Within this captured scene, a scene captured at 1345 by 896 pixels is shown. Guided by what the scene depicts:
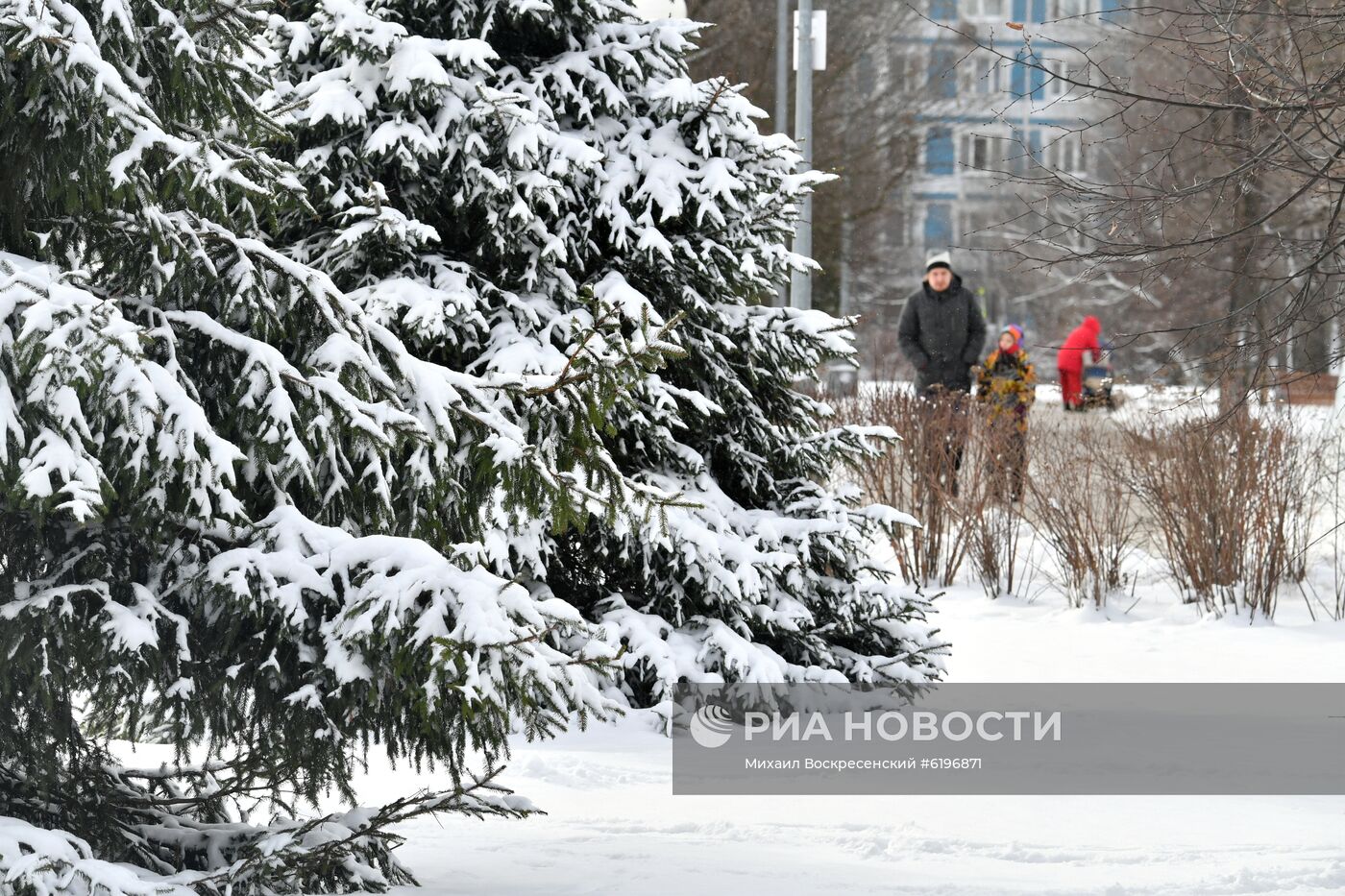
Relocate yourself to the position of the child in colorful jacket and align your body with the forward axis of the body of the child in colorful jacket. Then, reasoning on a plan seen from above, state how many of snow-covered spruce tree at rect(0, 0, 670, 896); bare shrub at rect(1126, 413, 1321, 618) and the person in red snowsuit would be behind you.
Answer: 1

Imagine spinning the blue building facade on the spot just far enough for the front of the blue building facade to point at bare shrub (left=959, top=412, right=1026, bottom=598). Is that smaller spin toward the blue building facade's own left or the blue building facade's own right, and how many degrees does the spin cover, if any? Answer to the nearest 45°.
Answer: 0° — it already faces it

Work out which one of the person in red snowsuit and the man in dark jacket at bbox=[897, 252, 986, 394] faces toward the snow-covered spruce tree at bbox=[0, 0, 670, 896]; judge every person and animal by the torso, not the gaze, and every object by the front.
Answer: the man in dark jacket

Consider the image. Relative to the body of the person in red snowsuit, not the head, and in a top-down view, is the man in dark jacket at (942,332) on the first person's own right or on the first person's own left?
on the first person's own right

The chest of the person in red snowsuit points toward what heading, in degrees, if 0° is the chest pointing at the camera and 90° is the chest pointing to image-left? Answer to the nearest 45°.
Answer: approximately 270°
